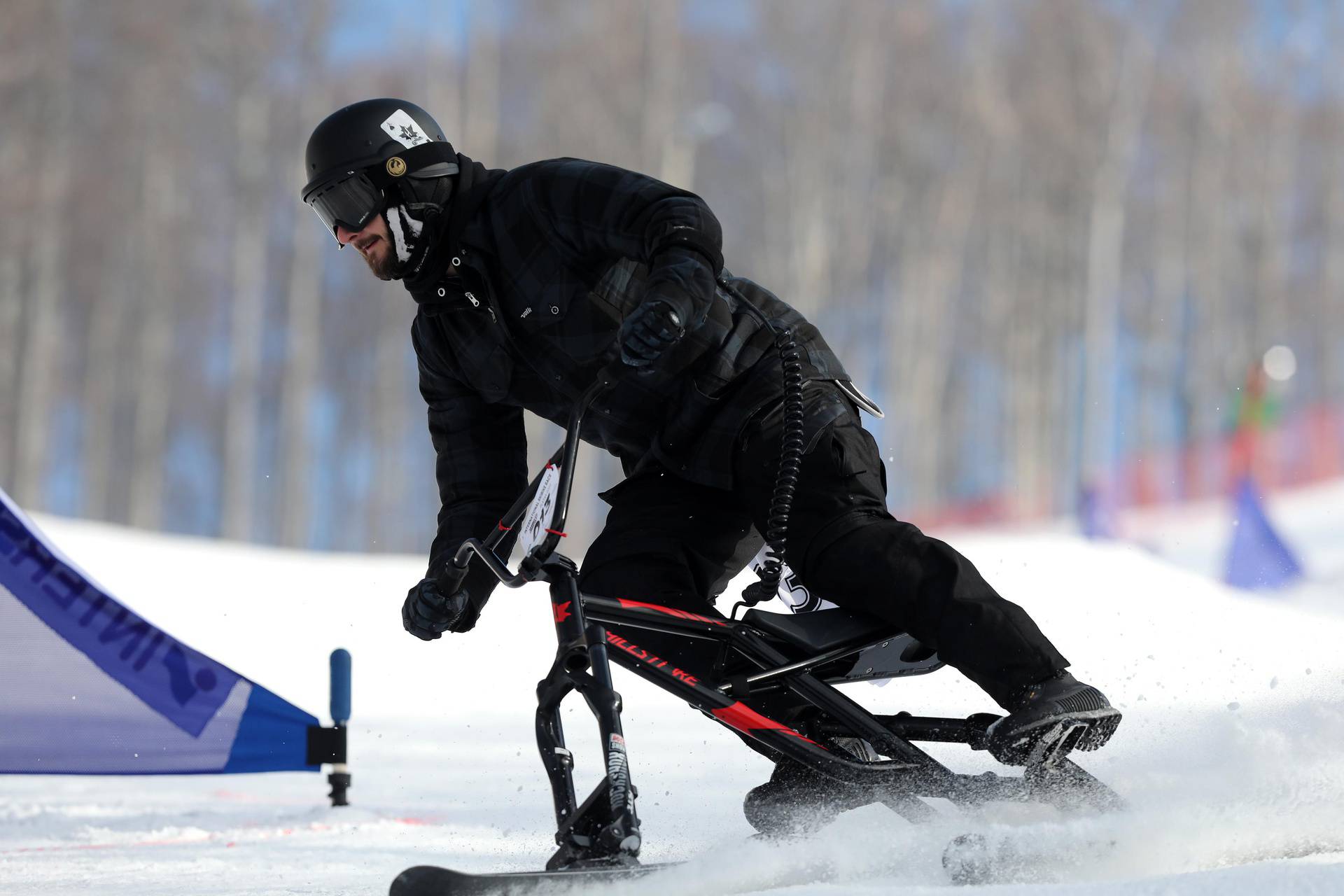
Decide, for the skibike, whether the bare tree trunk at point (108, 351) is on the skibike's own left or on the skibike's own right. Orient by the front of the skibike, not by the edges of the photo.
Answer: on the skibike's own right

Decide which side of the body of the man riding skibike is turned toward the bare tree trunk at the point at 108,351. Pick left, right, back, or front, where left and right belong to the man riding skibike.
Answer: right

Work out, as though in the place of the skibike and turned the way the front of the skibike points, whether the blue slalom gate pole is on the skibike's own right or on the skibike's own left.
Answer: on the skibike's own right

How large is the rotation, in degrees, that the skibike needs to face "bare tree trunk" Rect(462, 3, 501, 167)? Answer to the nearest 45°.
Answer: approximately 135° to its right

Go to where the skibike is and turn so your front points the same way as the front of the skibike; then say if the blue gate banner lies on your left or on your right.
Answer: on your right

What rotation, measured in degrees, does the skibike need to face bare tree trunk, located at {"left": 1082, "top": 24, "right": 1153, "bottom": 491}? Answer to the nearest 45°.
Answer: approximately 135° to its right

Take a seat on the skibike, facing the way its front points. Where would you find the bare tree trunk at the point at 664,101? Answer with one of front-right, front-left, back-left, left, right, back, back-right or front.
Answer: back-right

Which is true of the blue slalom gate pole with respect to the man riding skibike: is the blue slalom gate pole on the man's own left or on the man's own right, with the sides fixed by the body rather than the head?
on the man's own right

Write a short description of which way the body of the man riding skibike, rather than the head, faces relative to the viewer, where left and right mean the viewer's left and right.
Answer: facing the viewer and to the left of the viewer

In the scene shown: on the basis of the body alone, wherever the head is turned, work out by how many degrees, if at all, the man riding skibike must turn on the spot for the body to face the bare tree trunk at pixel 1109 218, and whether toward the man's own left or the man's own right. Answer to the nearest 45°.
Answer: approximately 135° to the man's own right

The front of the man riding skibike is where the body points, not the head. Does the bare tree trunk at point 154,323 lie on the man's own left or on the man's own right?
on the man's own right
